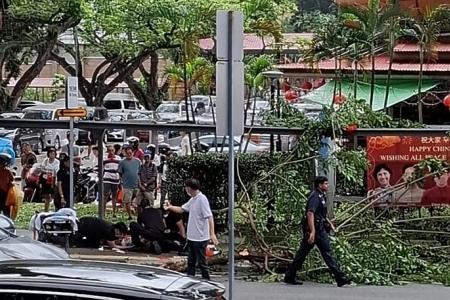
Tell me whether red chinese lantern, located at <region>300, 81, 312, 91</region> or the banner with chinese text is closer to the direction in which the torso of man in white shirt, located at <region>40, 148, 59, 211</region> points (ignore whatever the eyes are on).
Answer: the banner with chinese text

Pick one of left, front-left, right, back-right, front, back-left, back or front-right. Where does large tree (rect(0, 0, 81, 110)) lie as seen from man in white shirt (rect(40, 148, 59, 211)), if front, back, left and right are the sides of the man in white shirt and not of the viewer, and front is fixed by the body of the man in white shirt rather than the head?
back

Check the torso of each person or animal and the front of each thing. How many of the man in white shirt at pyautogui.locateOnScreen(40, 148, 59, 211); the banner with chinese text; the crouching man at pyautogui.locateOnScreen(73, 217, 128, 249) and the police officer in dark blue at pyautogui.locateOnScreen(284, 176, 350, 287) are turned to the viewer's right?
2

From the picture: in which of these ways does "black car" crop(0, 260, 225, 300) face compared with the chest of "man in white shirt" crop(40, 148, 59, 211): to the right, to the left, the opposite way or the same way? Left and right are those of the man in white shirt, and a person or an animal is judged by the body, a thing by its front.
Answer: to the left

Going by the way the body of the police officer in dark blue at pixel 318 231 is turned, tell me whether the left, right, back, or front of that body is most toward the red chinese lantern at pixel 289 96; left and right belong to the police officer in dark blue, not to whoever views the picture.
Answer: left

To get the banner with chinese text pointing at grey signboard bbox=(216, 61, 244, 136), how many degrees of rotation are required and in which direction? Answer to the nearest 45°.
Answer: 0° — it already faces it

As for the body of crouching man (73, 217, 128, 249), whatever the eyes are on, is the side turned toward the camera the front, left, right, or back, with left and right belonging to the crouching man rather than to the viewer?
right

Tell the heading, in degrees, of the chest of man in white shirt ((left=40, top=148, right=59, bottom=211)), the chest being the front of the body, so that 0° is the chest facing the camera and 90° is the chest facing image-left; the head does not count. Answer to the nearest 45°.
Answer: approximately 0°

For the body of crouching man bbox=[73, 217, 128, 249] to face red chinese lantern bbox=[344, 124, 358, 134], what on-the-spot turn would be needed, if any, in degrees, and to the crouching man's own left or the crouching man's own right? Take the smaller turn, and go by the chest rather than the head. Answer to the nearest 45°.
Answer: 0° — they already face it
